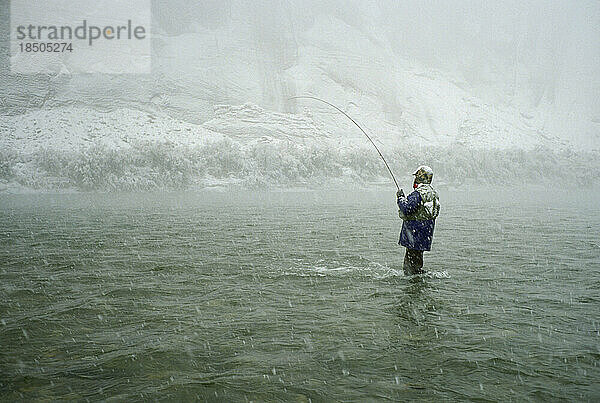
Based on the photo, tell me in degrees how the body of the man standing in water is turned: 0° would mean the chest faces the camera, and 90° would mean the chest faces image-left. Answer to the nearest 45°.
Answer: approximately 135°
